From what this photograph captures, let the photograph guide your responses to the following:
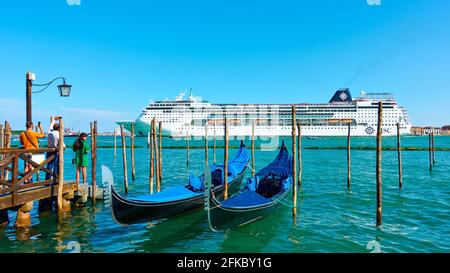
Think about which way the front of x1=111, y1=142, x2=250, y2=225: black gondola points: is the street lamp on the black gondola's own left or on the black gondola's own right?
on the black gondola's own right

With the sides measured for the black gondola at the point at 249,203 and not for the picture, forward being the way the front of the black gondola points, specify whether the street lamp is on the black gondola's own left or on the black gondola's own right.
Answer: on the black gondola's own right

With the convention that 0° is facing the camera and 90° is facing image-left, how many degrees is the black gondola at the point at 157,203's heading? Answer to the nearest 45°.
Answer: approximately 45°

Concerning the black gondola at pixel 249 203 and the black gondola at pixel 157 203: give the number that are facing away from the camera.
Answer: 0

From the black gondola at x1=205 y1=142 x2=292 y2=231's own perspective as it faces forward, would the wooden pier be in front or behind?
in front

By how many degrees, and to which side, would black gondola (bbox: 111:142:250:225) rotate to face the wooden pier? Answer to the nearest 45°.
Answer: approximately 45° to its right
